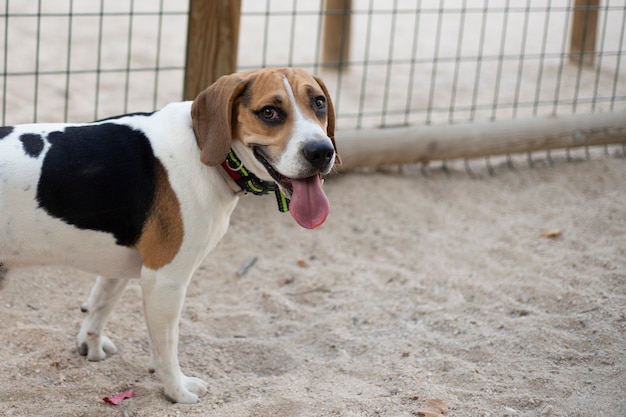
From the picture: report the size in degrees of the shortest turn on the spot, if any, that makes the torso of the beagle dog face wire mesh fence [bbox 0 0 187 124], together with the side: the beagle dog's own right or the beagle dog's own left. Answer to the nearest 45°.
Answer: approximately 90° to the beagle dog's own left

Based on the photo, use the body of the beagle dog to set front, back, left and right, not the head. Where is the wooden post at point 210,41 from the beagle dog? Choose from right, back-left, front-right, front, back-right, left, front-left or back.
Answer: left

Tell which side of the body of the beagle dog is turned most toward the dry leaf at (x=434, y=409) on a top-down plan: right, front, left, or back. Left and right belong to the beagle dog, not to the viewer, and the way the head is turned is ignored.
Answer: front

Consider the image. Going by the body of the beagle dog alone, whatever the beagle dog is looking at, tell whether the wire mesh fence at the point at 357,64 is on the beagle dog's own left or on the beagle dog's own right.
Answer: on the beagle dog's own left

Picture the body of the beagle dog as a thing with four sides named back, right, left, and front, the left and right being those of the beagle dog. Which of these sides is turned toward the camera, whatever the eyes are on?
right

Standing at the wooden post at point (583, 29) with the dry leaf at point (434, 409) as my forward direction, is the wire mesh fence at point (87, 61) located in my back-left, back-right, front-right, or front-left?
front-right

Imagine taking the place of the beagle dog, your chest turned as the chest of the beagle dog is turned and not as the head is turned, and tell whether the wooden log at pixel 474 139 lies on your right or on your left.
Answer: on your left
